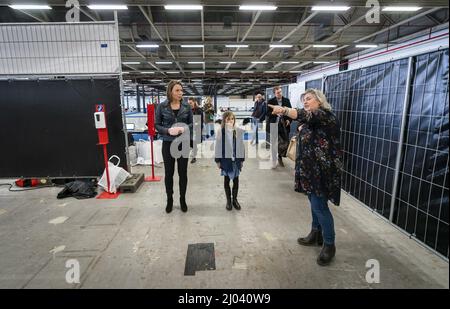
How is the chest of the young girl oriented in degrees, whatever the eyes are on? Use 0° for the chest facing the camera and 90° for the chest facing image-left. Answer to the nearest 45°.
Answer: approximately 0°

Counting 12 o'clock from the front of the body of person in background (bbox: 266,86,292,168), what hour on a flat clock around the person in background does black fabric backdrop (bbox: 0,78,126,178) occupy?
The black fabric backdrop is roughly at 2 o'clock from the person in background.

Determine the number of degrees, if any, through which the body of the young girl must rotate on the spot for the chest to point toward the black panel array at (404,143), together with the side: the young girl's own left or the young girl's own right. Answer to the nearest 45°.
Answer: approximately 90° to the young girl's own left

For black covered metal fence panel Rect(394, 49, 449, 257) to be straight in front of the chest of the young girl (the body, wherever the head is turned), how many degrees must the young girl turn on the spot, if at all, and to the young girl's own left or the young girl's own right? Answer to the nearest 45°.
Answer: approximately 45° to the young girl's own left

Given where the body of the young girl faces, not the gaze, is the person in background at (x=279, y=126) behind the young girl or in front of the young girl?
behind

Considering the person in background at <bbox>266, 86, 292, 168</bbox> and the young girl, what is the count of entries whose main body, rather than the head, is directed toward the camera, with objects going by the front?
2

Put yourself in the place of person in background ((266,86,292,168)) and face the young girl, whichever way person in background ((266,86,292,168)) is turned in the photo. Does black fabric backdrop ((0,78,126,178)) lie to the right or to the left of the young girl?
right
